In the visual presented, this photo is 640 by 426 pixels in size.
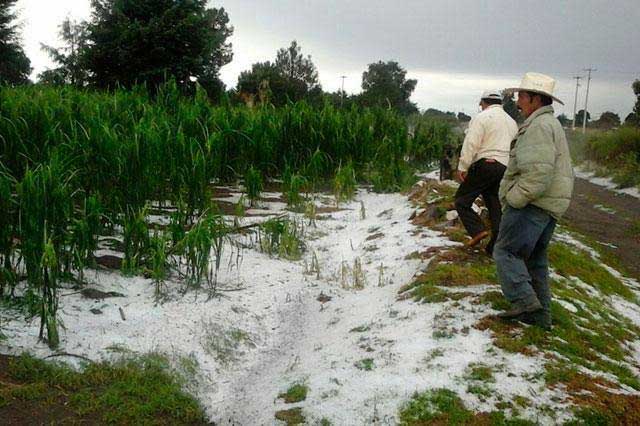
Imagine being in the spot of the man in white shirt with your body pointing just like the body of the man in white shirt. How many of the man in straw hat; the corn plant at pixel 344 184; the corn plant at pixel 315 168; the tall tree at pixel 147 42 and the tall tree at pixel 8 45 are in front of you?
4

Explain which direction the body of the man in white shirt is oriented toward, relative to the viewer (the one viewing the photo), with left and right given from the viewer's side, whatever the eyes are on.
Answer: facing away from the viewer and to the left of the viewer

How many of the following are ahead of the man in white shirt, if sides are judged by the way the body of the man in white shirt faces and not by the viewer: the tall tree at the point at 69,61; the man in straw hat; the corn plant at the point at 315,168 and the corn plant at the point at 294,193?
3

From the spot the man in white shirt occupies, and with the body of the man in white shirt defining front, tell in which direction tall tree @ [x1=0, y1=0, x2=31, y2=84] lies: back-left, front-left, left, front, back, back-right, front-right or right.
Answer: front

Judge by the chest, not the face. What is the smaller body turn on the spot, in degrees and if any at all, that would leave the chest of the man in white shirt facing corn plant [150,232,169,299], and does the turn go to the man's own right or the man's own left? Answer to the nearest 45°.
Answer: approximately 90° to the man's own left

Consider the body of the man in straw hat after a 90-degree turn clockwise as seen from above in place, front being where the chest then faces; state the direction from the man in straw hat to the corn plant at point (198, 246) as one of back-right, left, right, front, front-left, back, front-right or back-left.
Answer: left

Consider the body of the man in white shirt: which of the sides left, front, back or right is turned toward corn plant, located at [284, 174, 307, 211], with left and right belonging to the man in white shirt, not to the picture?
front

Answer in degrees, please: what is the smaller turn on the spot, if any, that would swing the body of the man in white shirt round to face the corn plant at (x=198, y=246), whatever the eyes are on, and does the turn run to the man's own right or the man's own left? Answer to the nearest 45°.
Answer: approximately 90° to the man's own left

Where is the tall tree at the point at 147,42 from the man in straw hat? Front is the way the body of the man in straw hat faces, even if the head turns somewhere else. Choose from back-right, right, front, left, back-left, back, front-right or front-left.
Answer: front-right

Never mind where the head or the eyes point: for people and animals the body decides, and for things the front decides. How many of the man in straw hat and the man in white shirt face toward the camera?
0

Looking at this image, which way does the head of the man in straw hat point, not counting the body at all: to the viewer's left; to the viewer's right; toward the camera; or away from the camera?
to the viewer's left

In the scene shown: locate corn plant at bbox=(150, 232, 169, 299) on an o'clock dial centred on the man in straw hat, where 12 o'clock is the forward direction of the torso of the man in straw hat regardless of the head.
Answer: The corn plant is roughly at 12 o'clock from the man in straw hat.

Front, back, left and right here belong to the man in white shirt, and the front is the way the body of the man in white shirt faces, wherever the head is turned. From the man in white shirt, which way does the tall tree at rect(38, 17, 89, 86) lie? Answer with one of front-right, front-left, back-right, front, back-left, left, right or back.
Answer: front

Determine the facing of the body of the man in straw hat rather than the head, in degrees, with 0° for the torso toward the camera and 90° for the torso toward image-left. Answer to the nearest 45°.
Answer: approximately 90°

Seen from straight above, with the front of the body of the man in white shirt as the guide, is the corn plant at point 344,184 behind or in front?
in front
